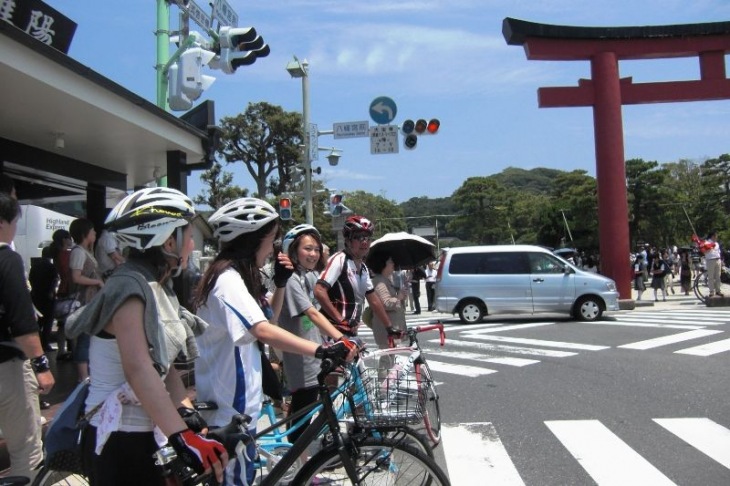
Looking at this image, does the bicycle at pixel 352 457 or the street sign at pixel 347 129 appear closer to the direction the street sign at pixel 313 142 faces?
the bicycle

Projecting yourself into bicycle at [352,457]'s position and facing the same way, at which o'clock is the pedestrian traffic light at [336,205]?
The pedestrian traffic light is roughly at 9 o'clock from the bicycle.

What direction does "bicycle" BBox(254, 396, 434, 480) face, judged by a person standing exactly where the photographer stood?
facing to the right of the viewer

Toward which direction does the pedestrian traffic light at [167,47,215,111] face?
to the viewer's right

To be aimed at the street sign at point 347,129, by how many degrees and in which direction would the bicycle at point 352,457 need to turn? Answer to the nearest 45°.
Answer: approximately 90° to its left

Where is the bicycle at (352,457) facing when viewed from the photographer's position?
facing to the right of the viewer

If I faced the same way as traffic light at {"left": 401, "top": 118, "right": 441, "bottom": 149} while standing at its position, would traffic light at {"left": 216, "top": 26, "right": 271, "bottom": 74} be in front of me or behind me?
in front

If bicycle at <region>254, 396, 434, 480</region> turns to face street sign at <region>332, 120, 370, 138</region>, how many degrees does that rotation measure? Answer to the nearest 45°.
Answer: approximately 90° to its left

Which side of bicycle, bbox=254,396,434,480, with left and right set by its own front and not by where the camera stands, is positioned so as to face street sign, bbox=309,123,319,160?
left

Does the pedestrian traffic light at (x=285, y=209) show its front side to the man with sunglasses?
yes

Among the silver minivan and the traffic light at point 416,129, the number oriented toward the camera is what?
1
